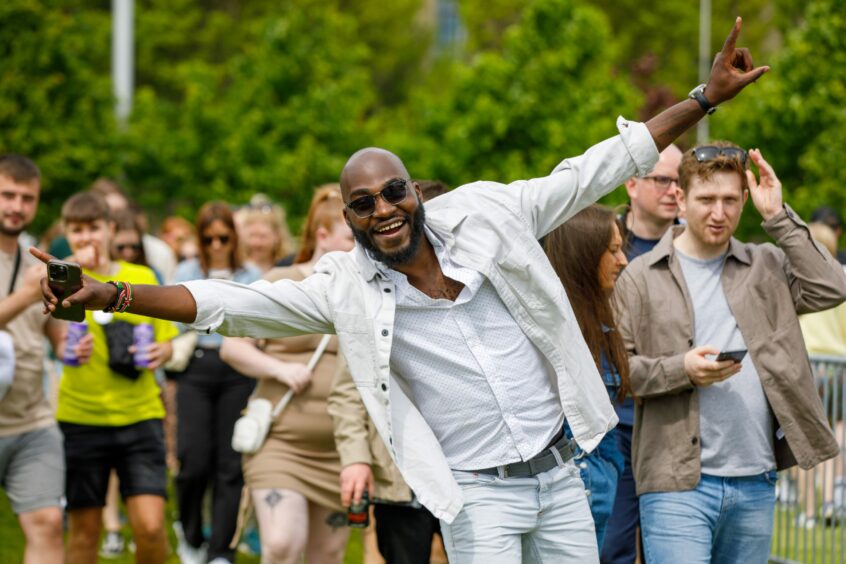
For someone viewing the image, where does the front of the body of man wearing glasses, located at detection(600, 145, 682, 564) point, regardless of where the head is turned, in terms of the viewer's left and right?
facing the viewer and to the right of the viewer

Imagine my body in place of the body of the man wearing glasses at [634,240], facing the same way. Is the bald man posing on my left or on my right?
on my right

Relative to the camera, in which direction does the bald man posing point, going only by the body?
toward the camera

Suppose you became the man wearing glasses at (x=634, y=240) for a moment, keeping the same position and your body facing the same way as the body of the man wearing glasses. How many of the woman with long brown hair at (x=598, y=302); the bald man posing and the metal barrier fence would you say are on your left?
1

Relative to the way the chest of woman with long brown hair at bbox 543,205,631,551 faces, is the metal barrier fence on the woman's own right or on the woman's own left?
on the woman's own left

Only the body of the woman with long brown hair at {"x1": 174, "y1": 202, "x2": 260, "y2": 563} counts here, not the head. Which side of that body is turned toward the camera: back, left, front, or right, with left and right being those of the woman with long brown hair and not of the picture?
front

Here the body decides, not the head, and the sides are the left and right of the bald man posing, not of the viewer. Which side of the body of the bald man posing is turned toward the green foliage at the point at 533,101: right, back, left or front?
back

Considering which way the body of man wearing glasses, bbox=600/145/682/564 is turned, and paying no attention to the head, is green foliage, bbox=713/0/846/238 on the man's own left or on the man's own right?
on the man's own left
